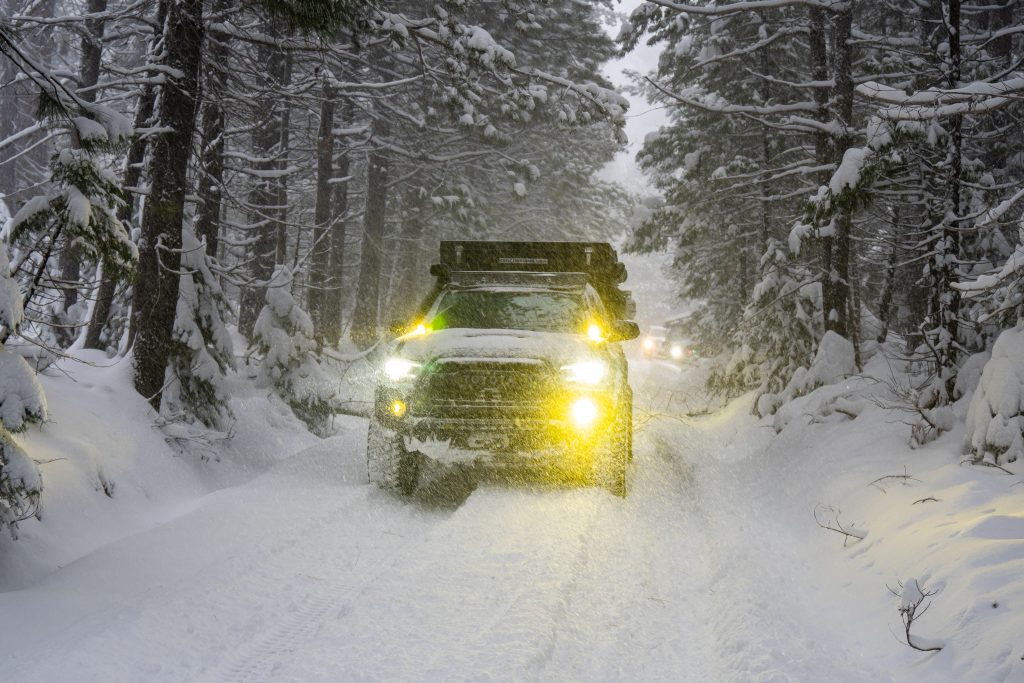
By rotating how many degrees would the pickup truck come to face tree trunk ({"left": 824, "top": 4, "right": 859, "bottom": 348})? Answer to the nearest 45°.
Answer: approximately 135° to its left

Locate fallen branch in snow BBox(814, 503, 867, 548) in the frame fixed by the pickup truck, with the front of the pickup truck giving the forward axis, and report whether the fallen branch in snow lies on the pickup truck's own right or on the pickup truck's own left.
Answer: on the pickup truck's own left

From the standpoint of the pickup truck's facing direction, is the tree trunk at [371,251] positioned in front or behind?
behind

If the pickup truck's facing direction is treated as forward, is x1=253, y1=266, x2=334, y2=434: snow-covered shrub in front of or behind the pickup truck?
behind

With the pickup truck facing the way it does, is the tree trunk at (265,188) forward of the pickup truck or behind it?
behind

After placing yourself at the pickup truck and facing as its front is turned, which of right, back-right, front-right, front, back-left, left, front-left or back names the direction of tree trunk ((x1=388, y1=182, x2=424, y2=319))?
back

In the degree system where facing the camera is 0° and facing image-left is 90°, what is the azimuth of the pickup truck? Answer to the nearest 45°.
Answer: approximately 0°

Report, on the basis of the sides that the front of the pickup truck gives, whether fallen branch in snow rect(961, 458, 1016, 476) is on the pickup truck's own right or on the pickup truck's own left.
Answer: on the pickup truck's own left

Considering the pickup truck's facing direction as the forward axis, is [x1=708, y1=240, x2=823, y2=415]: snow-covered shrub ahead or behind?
behind
